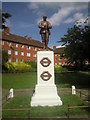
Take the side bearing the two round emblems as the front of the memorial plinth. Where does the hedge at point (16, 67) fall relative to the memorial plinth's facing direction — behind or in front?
behind

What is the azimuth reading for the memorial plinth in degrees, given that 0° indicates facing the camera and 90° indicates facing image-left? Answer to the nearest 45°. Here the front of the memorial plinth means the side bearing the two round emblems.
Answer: approximately 0°
